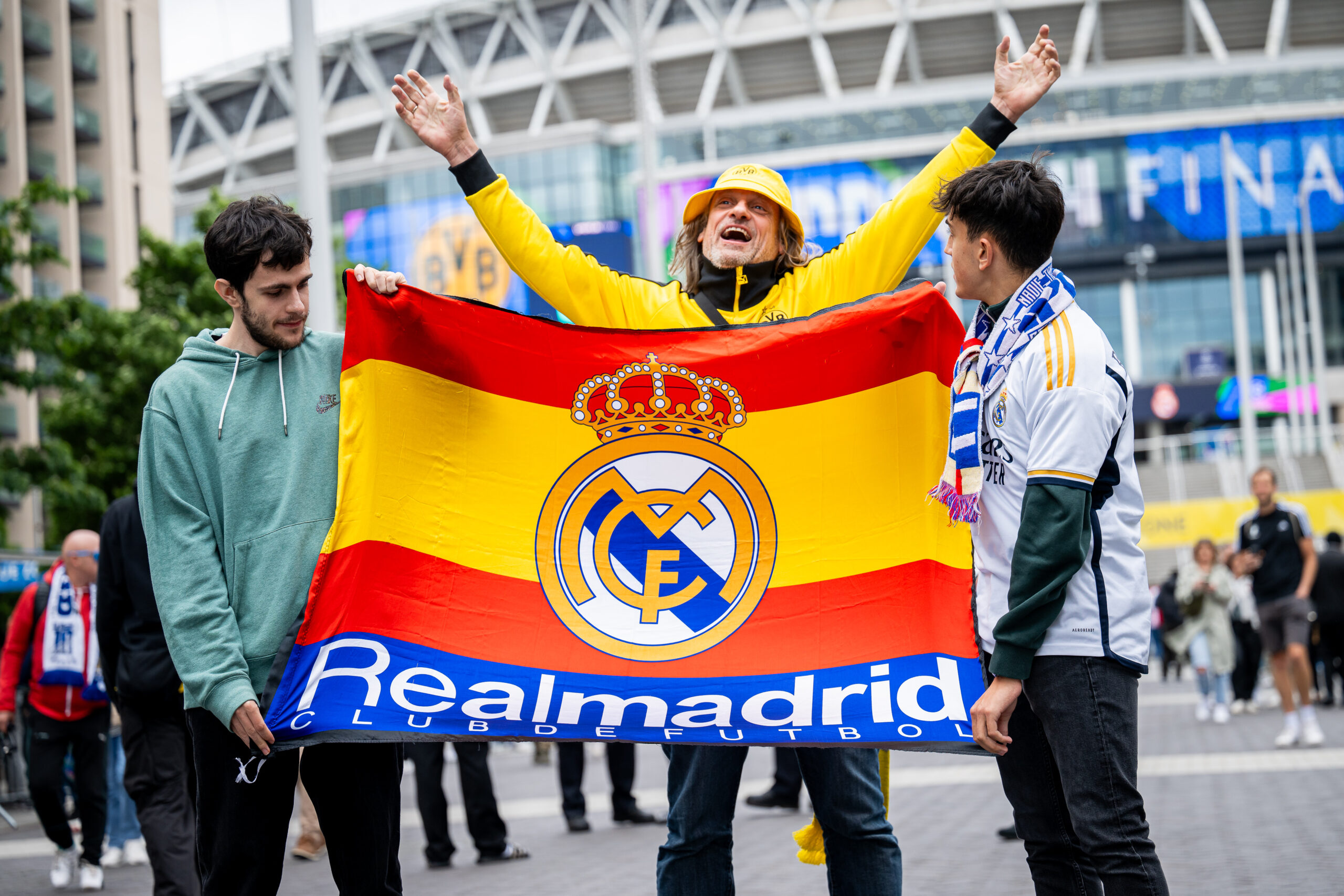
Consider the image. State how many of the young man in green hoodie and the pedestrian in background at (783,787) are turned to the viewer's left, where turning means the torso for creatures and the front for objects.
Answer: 1

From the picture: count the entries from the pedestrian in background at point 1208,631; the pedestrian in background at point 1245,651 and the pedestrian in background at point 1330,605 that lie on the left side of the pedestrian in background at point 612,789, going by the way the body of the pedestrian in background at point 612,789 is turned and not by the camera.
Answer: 3

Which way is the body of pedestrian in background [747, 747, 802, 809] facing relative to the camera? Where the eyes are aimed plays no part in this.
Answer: to the viewer's left

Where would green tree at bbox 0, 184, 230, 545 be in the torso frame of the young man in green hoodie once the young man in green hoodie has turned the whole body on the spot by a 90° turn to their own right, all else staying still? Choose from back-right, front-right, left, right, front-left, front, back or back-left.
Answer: back-right

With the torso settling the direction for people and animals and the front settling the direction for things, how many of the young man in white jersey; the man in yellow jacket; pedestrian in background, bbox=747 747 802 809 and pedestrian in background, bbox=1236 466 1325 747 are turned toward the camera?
2

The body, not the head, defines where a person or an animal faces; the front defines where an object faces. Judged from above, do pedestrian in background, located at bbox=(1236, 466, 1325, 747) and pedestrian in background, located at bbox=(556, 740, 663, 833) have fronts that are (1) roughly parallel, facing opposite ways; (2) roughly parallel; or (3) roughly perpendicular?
roughly perpendicular

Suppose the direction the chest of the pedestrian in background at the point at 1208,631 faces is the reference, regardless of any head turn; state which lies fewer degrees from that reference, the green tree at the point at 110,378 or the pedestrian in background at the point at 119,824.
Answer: the pedestrian in background

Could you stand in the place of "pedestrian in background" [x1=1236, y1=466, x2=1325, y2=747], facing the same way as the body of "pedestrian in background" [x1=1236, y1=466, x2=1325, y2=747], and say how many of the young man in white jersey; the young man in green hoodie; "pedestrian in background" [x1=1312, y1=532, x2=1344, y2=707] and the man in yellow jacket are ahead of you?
3
